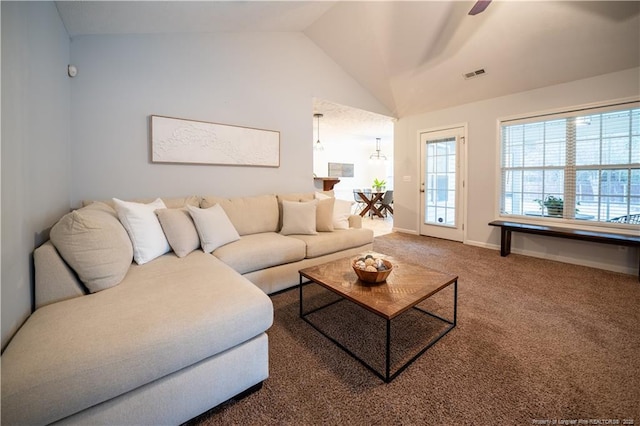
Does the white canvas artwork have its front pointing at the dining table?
no

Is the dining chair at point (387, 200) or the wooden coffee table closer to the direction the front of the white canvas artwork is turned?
the wooden coffee table

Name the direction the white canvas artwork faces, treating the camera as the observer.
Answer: facing the viewer and to the right of the viewer

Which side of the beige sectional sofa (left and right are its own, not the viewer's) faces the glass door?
left

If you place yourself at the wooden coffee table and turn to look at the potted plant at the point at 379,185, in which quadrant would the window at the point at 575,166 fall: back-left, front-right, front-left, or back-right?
front-right

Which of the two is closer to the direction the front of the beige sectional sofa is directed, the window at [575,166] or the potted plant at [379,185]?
the window

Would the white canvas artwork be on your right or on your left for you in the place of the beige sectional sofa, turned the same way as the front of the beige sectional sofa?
on your left

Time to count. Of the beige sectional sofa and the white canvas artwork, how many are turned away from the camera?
0

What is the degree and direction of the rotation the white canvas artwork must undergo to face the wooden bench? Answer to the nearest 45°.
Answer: approximately 45° to its left

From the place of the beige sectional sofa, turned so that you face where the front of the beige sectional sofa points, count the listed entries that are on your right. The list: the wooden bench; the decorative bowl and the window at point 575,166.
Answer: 0

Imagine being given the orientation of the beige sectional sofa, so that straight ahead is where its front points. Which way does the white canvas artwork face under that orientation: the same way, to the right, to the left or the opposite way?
the same way
